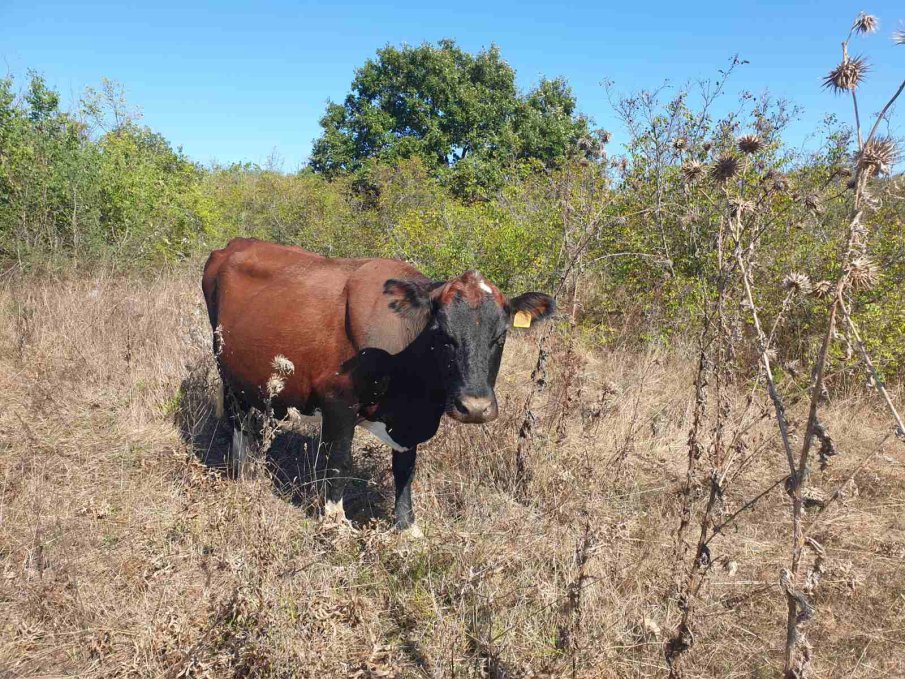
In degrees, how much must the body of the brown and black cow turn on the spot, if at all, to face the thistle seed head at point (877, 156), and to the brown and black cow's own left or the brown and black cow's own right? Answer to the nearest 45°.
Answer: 0° — it already faces it

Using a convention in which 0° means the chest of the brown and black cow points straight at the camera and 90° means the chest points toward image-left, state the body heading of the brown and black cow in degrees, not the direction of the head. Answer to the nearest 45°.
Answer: approximately 315°

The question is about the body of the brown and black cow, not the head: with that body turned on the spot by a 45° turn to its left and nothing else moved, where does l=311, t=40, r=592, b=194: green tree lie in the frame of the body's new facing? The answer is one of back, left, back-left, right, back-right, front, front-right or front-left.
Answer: left

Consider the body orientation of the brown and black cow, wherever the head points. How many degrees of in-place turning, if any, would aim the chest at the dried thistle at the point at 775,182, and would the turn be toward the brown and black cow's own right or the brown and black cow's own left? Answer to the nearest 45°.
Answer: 0° — it already faces it
